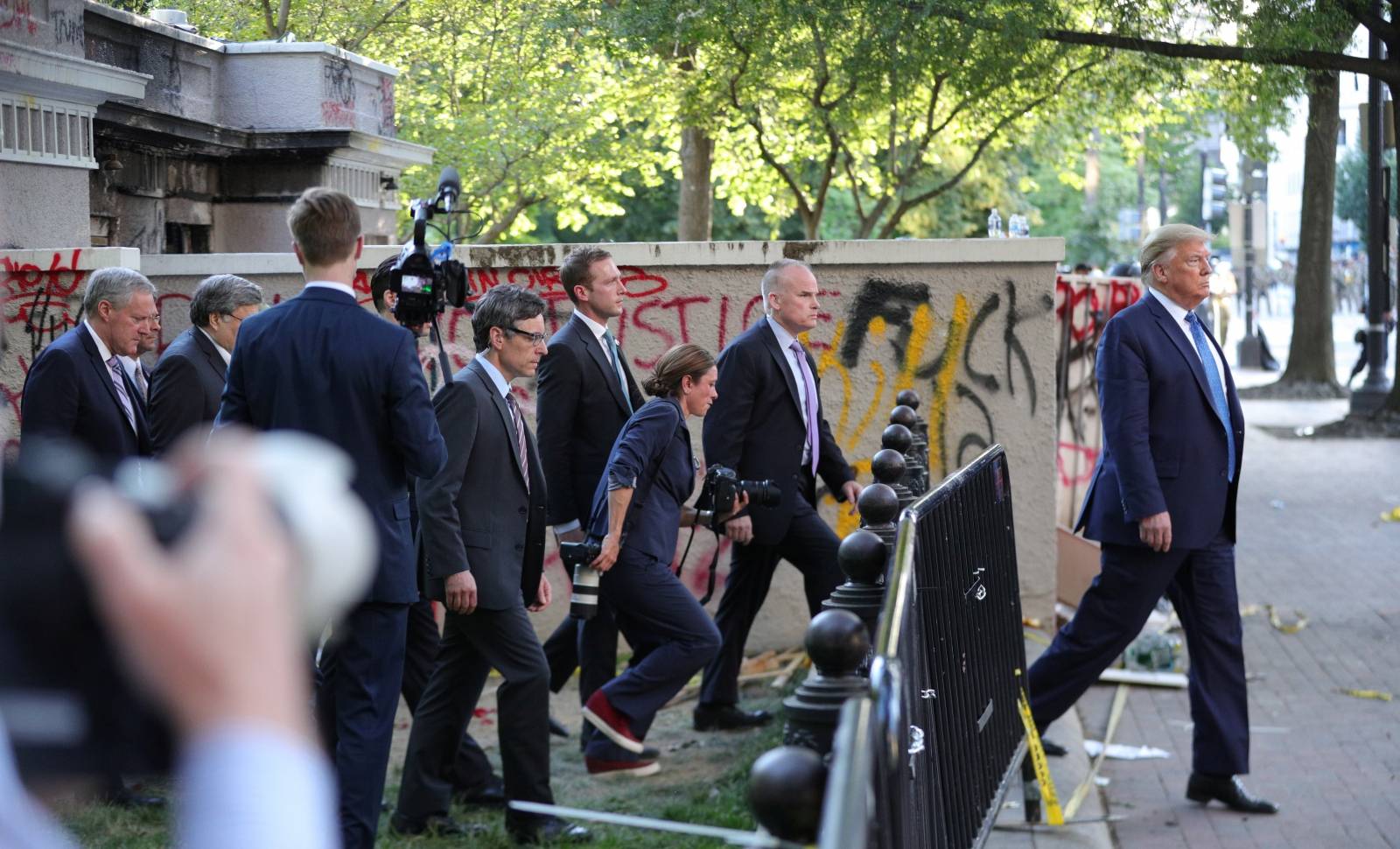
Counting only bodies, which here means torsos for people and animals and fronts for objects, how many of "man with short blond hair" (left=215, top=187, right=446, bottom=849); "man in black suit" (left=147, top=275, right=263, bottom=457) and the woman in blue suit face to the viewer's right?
2

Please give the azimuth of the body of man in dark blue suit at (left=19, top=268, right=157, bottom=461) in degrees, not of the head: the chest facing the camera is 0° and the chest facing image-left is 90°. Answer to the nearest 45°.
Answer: approximately 315°

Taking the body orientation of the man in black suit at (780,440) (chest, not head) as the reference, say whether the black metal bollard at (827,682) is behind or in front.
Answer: in front

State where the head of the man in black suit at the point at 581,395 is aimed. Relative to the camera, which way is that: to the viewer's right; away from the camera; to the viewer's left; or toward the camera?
to the viewer's right

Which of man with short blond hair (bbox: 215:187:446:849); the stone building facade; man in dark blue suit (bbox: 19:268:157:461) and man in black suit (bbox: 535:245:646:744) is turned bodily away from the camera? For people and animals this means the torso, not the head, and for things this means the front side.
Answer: the man with short blond hair

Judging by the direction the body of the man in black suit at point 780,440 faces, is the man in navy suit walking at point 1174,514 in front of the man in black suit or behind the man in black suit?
in front

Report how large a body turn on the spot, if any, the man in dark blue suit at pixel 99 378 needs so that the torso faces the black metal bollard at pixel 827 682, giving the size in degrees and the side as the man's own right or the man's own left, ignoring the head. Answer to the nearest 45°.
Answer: approximately 45° to the man's own right

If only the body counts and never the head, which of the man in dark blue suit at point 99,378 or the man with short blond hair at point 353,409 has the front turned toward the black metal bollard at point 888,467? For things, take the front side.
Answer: the man in dark blue suit

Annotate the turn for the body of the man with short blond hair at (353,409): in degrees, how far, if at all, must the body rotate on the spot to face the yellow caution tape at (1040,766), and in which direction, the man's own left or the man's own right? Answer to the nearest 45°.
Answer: approximately 90° to the man's own right

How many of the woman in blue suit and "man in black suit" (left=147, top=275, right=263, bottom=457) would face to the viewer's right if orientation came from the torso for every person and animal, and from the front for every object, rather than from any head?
2

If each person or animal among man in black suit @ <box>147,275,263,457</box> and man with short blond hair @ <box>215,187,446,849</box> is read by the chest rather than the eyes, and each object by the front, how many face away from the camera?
1

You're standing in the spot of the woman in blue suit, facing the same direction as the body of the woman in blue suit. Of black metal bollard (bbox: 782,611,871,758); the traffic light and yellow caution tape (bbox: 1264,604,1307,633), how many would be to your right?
1

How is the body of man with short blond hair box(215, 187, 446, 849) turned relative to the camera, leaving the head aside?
away from the camera

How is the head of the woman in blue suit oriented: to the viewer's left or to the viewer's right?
to the viewer's right

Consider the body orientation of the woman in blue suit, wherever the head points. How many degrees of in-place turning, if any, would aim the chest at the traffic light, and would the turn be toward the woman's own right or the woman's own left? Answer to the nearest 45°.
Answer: approximately 90° to the woman's own left

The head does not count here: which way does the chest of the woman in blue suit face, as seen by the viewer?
to the viewer's right

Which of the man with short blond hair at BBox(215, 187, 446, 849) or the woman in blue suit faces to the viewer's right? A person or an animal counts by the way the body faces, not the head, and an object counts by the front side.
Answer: the woman in blue suit

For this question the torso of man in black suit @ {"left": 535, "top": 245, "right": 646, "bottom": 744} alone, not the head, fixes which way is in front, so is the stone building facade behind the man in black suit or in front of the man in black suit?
behind

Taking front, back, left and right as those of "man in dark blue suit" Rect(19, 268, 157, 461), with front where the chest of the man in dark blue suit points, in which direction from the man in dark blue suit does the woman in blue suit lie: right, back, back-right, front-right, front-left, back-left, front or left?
front-left

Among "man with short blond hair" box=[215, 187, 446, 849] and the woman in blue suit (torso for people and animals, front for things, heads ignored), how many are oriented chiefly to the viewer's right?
1
